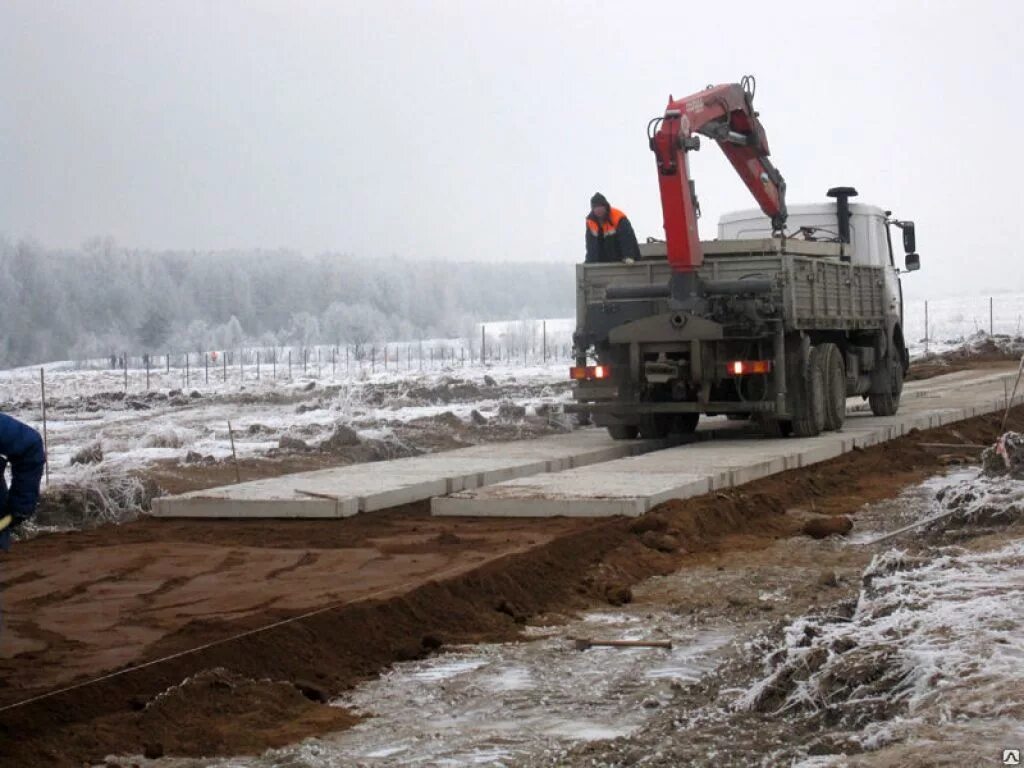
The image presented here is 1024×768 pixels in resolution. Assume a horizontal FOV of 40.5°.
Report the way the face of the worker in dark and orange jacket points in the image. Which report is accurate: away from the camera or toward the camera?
toward the camera

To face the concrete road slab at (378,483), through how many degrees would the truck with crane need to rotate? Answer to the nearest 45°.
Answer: approximately 180°

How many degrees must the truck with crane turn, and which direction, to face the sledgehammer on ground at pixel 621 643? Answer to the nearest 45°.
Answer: approximately 135° to its right

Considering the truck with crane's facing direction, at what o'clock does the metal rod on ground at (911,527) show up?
The metal rod on ground is roughly at 4 o'clock from the truck with crane.

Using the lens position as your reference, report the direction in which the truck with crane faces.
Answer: facing away from the viewer and to the right of the viewer

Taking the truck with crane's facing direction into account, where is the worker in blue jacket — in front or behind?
behind
